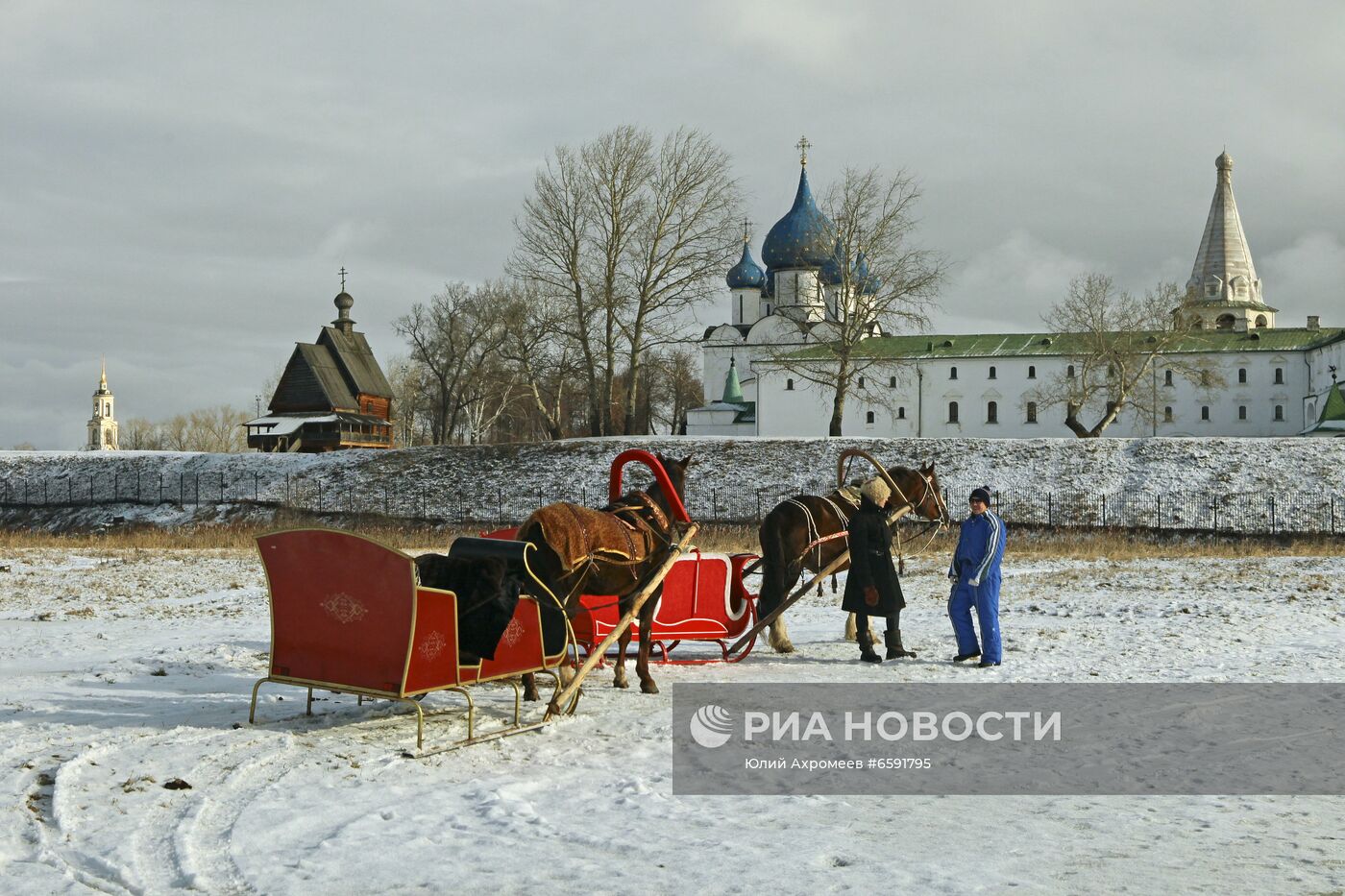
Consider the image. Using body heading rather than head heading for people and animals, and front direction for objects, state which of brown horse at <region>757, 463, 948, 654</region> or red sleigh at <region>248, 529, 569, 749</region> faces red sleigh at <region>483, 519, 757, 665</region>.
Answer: red sleigh at <region>248, 529, 569, 749</region>

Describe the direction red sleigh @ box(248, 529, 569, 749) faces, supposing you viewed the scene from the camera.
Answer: facing away from the viewer and to the right of the viewer

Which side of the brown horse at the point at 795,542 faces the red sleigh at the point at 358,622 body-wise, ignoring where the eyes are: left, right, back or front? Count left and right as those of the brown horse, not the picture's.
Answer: back

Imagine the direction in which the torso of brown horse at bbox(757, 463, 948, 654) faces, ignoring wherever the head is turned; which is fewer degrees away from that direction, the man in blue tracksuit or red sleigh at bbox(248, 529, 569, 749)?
the man in blue tracksuit

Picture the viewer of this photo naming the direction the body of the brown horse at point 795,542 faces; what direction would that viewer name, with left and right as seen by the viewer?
facing away from the viewer and to the right of the viewer

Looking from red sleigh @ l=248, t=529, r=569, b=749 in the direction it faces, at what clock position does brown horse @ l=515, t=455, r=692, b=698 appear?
The brown horse is roughly at 12 o'clock from the red sleigh.

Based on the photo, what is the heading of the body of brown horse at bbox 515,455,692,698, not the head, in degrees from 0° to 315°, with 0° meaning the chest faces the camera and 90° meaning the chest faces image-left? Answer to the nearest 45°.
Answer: approximately 225°

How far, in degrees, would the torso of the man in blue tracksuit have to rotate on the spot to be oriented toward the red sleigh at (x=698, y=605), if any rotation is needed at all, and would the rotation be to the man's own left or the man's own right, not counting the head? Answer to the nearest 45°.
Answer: approximately 45° to the man's own right
